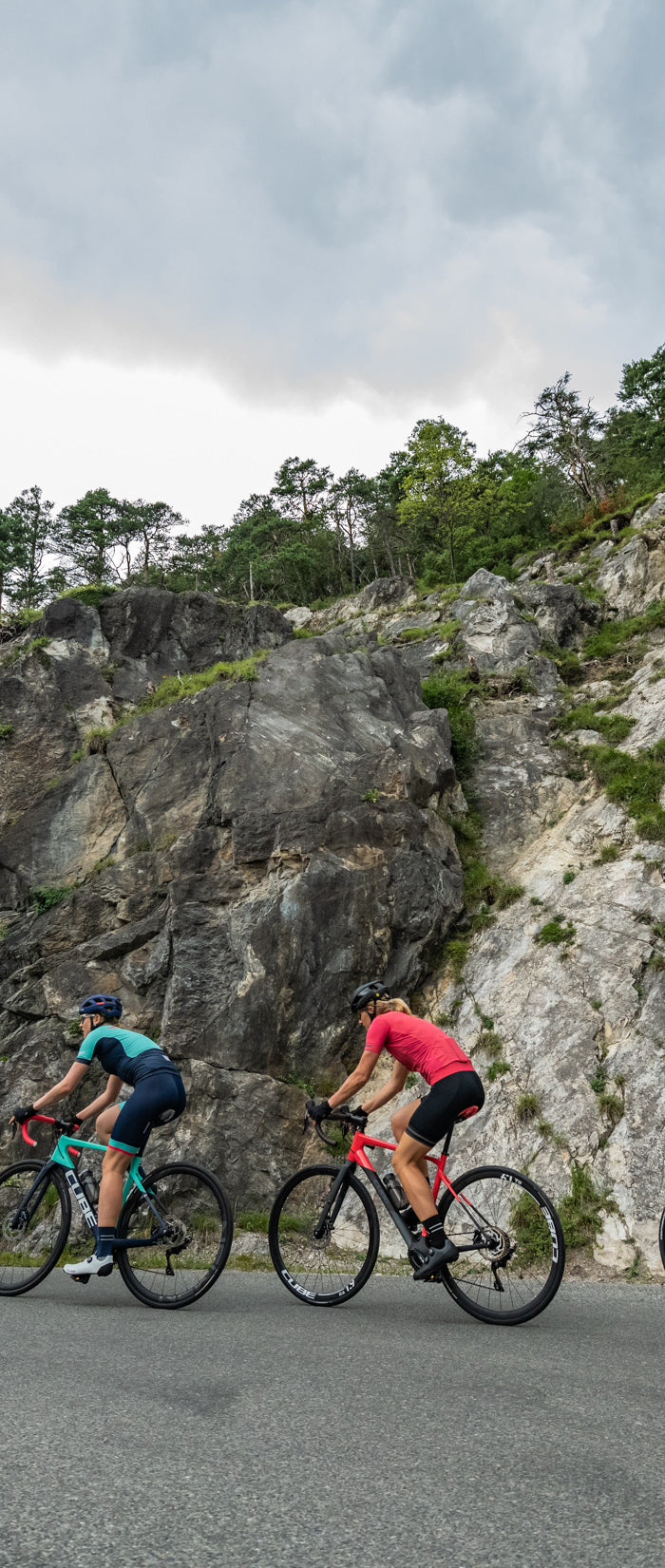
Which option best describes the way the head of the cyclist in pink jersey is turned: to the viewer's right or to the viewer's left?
to the viewer's left

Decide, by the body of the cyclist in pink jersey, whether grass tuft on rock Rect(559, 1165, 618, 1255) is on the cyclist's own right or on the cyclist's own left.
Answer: on the cyclist's own right

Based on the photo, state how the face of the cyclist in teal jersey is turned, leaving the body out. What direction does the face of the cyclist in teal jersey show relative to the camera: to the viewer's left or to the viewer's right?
to the viewer's left

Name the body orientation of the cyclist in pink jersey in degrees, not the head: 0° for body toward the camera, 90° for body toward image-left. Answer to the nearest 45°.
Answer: approximately 135°

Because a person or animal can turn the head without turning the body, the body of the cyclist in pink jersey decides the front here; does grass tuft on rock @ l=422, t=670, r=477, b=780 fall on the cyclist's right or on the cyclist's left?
on the cyclist's right

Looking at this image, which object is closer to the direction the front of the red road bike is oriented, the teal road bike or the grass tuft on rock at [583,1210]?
the teal road bike

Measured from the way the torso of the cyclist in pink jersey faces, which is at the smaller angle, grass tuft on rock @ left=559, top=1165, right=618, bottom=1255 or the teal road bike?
the teal road bike

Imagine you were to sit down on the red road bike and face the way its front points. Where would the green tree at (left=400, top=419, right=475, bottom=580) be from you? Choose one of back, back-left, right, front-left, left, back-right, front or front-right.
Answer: front-right

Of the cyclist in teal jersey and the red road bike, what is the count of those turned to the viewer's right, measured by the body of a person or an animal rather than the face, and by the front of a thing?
0

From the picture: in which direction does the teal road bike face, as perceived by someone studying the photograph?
facing away from the viewer and to the left of the viewer

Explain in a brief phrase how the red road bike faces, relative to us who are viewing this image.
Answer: facing away from the viewer and to the left of the viewer

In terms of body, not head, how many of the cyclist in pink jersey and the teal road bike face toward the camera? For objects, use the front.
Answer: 0
